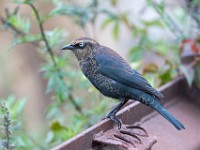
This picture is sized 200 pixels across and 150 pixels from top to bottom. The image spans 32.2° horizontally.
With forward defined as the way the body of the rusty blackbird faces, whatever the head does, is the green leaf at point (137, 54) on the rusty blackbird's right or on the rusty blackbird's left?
on the rusty blackbird's right

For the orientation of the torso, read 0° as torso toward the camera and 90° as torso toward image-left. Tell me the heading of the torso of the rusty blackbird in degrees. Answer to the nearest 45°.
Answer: approximately 90°

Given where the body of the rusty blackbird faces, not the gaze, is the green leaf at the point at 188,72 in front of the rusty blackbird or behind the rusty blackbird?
behind
